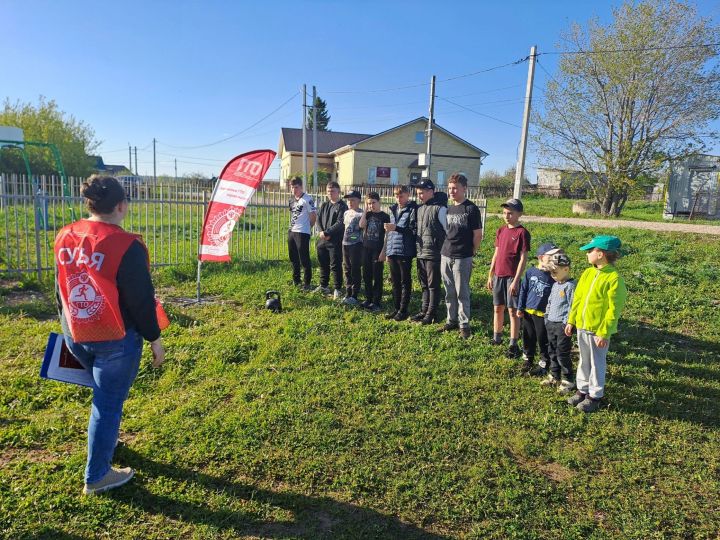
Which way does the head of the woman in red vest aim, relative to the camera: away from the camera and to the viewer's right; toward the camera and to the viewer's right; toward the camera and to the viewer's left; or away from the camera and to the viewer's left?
away from the camera and to the viewer's right

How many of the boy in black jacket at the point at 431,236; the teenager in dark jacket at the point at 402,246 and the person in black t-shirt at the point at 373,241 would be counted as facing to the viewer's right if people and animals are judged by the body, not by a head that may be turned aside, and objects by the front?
0

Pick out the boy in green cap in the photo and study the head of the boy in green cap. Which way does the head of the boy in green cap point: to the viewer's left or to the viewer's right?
to the viewer's left

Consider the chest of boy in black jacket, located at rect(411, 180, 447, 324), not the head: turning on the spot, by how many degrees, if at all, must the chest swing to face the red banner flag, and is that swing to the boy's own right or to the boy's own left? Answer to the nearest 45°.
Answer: approximately 45° to the boy's own right

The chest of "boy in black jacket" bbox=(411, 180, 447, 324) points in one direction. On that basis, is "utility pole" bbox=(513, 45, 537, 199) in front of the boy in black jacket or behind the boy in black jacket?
behind

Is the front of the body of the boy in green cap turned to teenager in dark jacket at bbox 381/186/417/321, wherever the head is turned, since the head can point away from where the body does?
no

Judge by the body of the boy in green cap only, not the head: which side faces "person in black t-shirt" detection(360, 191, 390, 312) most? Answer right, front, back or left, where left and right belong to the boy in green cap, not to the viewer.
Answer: right

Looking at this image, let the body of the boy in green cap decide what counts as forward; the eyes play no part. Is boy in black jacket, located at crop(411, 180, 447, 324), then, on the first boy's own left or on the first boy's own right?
on the first boy's own right

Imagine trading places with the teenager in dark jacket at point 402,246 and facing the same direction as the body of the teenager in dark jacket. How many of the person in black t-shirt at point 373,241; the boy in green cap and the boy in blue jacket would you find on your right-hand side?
1

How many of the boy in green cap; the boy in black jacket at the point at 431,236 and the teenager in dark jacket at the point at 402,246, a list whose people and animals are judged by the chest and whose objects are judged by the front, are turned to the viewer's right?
0

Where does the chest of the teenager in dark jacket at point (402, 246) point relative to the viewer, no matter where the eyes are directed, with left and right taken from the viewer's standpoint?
facing the viewer and to the left of the viewer

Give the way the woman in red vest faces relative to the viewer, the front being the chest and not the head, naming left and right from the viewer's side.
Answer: facing away from the viewer and to the right of the viewer

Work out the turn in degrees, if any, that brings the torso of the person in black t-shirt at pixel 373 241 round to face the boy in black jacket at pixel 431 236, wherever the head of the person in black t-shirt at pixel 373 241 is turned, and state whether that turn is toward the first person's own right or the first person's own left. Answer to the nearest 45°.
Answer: approximately 90° to the first person's own left

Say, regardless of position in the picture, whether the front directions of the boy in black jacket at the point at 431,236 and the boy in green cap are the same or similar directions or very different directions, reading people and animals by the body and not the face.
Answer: same or similar directions

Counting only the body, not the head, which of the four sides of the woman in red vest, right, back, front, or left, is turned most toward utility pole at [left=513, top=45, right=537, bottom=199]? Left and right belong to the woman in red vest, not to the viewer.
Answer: front

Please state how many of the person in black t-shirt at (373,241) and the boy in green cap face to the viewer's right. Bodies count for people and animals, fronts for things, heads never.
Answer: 0

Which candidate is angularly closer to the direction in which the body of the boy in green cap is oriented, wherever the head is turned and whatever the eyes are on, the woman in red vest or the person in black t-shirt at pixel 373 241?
the woman in red vest

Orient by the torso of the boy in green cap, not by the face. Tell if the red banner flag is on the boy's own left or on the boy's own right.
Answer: on the boy's own right
